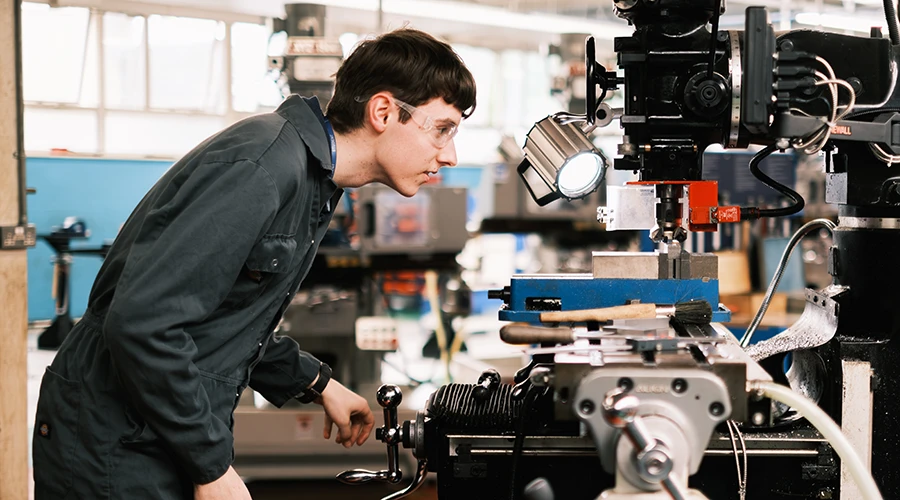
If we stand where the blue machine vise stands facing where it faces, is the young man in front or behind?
in front

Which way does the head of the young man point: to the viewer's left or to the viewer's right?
to the viewer's right

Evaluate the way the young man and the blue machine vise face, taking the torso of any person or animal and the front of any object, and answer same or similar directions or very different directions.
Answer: very different directions

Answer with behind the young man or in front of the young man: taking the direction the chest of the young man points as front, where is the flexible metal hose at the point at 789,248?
in front

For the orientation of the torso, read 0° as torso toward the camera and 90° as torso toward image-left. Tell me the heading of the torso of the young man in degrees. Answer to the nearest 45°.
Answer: approximately 270°

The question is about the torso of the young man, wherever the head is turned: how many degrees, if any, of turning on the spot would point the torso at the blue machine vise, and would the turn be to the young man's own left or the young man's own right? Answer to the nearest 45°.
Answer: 0° — they already face it

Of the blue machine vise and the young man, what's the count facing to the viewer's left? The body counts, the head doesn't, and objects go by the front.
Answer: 1
